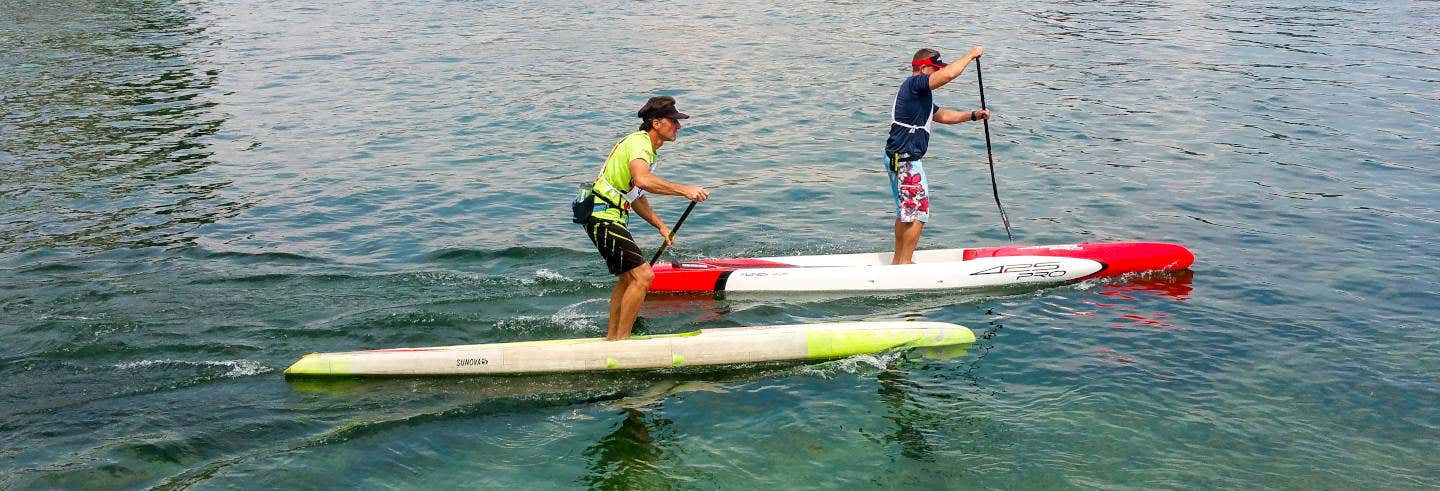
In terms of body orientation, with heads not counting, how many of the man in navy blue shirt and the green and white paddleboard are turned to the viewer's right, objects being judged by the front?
2

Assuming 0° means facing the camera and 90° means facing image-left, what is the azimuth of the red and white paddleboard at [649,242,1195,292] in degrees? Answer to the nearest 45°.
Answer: approximately 270°

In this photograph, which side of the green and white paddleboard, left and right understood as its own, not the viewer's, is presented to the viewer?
right

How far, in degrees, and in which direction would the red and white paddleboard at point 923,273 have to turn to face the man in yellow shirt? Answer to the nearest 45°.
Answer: approximately 135° to its right

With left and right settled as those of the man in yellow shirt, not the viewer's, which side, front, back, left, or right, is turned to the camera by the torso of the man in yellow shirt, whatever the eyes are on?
right

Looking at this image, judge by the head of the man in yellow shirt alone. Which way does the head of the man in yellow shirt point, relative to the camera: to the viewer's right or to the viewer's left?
to the viewer's right

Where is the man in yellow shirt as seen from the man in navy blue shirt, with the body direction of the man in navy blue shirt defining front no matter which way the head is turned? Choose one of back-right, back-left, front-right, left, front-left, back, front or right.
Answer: back-right

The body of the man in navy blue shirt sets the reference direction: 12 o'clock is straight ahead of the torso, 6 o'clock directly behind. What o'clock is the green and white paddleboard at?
The green and white paddleboard is roughly at 4 o'clock from the man in navy blue shirt.

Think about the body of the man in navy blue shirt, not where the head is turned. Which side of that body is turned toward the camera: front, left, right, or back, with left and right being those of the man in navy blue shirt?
right
